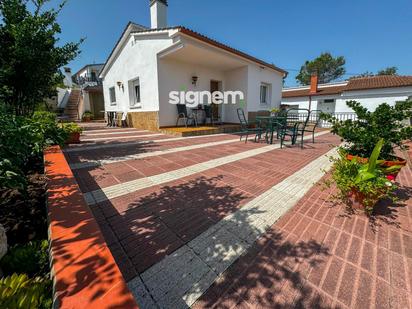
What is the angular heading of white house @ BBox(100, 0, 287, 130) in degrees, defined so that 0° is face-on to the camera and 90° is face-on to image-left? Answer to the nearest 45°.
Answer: approximately 315°

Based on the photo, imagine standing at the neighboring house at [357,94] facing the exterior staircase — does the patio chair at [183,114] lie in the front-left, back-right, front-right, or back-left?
front-left

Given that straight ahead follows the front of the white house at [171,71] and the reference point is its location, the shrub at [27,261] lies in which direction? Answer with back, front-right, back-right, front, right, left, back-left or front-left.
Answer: front-right

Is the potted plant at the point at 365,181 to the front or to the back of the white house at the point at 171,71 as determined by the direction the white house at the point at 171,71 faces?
to the front

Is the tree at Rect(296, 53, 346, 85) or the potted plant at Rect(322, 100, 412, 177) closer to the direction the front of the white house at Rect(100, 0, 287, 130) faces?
the potted plant

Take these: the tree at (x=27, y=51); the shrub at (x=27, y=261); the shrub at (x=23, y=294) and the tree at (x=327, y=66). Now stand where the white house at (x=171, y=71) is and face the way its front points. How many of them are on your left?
1

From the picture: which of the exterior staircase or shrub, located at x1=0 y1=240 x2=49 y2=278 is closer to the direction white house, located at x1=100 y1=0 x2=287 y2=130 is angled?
the shrub

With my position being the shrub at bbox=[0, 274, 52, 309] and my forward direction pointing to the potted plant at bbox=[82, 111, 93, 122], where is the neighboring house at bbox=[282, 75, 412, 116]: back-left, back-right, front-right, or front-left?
front-right

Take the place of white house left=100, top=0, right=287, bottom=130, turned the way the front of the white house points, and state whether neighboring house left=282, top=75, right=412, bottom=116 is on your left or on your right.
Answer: on your left

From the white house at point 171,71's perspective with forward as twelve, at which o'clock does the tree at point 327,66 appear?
The tree is roughly at 9 o'clock from the white house.

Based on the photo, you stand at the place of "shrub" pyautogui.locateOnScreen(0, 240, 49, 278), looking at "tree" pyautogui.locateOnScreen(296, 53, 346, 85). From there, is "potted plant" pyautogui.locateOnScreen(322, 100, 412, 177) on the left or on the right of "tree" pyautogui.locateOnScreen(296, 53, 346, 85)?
right

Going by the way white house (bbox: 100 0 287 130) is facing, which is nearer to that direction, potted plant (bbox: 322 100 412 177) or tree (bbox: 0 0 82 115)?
the potted plant

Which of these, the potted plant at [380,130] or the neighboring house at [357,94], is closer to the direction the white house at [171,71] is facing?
the potted plant

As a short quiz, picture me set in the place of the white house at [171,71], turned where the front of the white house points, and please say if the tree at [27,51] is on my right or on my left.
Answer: on my right
